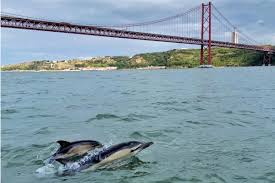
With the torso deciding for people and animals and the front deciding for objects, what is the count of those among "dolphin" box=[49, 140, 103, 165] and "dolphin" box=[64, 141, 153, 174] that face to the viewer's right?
2

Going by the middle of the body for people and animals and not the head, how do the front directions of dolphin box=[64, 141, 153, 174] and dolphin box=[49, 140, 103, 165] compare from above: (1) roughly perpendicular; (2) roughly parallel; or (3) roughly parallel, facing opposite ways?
roughly parallel

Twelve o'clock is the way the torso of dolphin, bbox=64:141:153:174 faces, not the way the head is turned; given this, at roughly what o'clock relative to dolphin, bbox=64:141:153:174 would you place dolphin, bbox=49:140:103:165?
dolphin, bbox=49:140:103:165 is roughly at 7 o'clock from dolphin, bbox=64:141:153:174.

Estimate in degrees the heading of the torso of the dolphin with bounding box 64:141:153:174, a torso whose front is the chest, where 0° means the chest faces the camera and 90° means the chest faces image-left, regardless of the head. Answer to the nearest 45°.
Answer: approximately 270°

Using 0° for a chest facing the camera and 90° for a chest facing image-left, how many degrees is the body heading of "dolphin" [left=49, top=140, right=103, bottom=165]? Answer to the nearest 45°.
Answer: approximately 270°

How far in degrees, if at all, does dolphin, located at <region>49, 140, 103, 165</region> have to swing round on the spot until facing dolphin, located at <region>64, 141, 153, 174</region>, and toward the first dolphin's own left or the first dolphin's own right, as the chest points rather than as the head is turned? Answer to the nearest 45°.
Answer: approximately 45° to the first dolphin's own right
